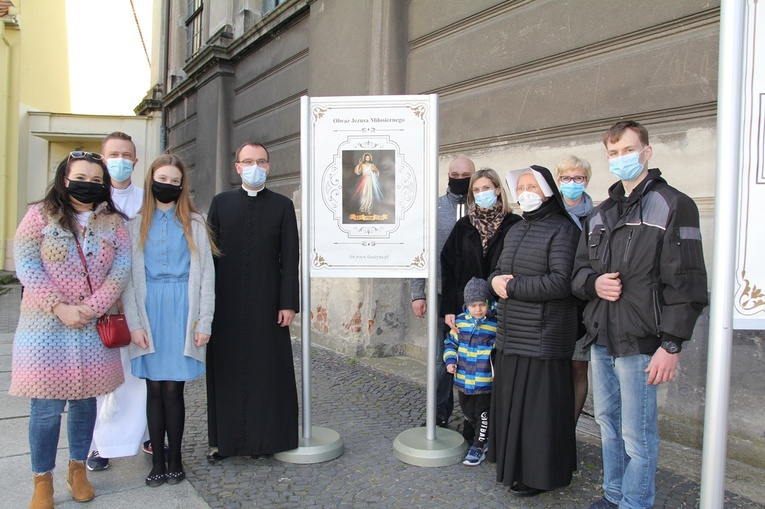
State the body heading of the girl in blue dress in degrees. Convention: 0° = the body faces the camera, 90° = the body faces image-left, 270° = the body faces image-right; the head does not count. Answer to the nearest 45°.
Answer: approximately 0°

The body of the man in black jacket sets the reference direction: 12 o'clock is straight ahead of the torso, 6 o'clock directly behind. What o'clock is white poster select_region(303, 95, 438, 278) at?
The white poster is roughly at 2 o'clock from the man in black jacket.

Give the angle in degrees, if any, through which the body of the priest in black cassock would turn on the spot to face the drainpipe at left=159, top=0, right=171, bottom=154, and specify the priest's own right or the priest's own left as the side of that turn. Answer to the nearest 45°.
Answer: approximately 180°
